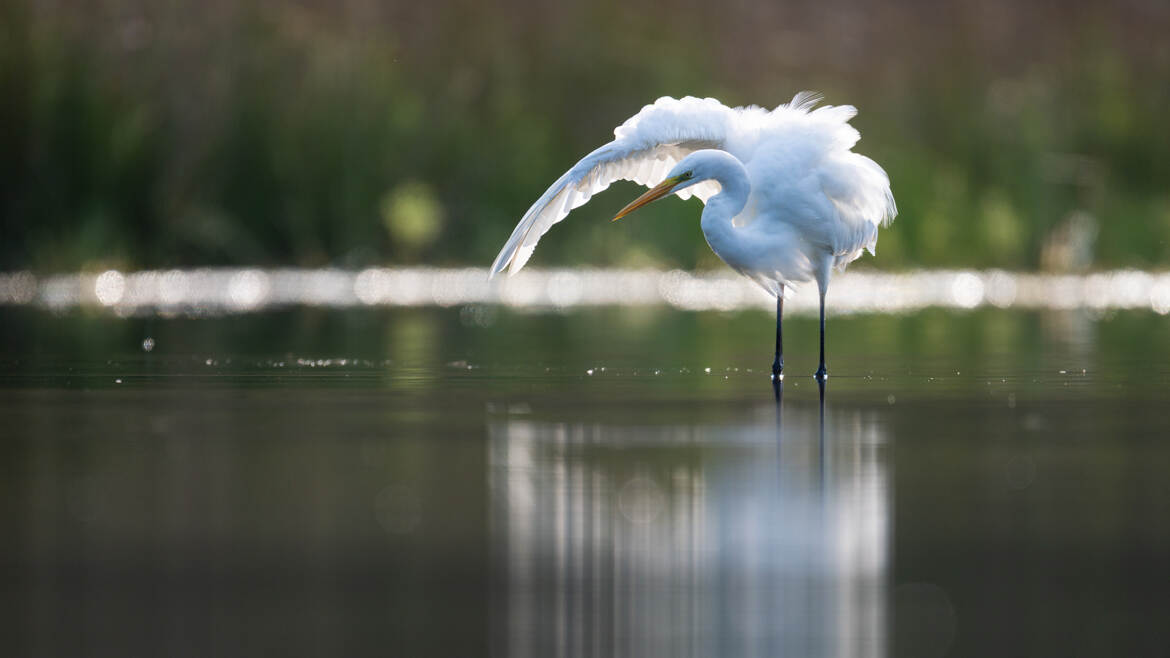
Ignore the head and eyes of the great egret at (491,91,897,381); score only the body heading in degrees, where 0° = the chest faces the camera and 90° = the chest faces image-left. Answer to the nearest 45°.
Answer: approximately 45°
